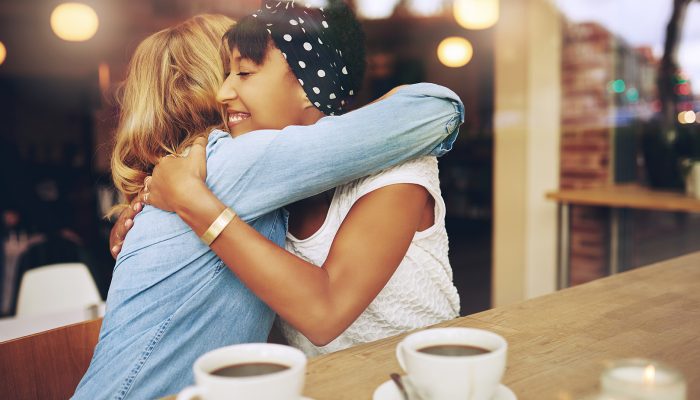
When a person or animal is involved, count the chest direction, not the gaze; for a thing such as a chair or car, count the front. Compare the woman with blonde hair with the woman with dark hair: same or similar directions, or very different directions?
very different directions

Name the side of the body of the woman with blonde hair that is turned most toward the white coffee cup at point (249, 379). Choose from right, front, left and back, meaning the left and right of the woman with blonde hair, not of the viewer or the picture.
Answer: right

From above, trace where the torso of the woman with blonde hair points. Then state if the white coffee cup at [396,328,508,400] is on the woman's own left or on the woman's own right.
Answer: on the woman's own right

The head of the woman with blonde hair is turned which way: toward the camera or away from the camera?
away from the camera

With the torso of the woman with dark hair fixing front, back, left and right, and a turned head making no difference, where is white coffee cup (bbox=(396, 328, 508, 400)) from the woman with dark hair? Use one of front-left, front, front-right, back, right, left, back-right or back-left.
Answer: left

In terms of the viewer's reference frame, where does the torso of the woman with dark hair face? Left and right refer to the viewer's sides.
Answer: facing to the left of the viewer

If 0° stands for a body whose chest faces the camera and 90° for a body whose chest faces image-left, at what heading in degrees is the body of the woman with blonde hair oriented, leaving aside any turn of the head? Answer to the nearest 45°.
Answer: approximately 270°
